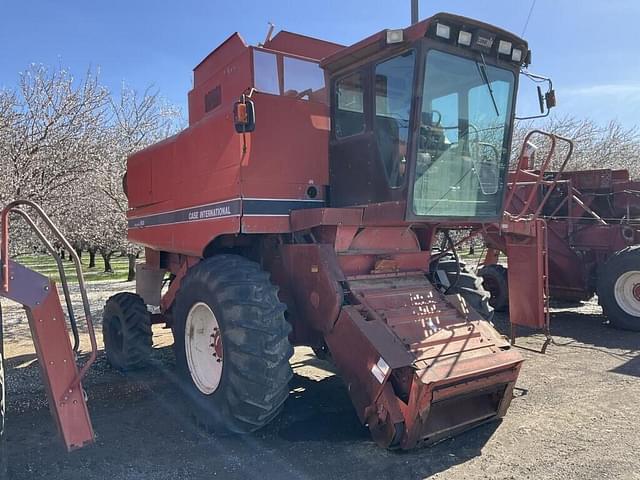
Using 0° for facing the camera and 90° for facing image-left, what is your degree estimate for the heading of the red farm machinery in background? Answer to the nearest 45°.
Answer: approximately 270°

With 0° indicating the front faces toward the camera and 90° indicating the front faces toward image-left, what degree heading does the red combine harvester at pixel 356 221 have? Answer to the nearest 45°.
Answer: approximately 315°
